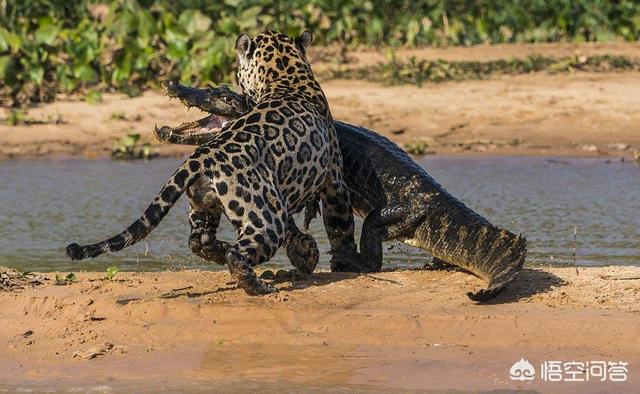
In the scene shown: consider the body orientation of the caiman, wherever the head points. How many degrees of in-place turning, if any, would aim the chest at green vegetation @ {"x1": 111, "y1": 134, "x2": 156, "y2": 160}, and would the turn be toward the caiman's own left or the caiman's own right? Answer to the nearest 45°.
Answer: approximately 45° to the caiman's own right

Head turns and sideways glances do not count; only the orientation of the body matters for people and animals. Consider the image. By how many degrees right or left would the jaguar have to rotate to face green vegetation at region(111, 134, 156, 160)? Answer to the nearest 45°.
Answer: approximately 45° to its left

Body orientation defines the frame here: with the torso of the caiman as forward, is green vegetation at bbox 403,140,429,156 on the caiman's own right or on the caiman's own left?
on the caiman's own right

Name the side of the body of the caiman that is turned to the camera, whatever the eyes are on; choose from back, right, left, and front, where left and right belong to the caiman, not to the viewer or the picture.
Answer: left

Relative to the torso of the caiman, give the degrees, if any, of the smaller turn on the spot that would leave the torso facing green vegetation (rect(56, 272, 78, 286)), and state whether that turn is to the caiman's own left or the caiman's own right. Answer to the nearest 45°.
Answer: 0° — it already faces it

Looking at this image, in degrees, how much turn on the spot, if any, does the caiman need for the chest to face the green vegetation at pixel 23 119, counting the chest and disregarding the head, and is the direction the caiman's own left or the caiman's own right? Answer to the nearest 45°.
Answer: approximately 45° to the caiman's own right

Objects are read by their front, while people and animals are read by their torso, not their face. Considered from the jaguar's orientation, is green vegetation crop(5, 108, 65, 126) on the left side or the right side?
on its left

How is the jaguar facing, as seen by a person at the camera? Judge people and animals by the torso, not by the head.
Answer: facing away from the viewer and to the right of the viewer
